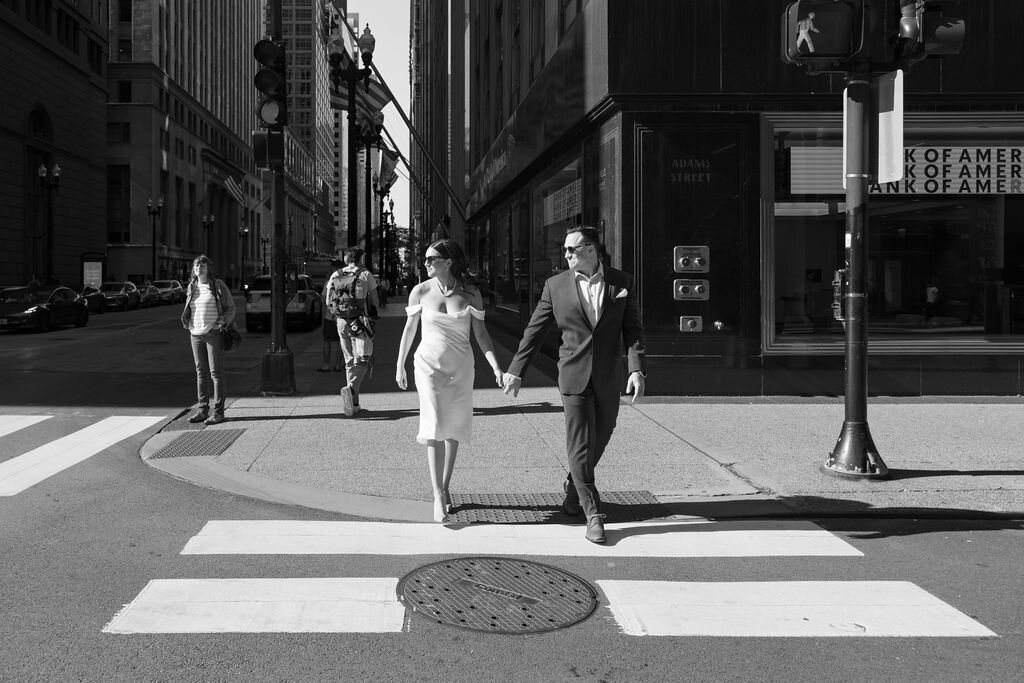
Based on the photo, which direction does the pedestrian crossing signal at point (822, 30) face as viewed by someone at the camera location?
facing the viewer

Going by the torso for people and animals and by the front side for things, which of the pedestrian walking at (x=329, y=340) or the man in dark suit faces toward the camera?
the man in dark suit

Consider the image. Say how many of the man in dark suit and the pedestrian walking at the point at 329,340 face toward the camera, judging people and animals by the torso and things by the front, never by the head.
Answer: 1

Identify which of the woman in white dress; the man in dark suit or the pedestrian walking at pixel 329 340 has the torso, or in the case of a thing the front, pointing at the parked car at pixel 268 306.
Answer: the pedestrian walking

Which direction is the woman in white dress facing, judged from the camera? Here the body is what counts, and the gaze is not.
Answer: toward the camera

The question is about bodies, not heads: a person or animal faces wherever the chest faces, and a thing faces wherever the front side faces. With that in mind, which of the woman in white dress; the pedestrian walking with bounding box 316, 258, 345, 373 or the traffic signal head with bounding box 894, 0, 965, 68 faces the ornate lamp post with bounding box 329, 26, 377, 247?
the pedestrian walking

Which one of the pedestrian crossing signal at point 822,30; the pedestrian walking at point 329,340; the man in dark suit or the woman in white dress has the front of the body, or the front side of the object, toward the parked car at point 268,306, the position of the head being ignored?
the pedestrian walking

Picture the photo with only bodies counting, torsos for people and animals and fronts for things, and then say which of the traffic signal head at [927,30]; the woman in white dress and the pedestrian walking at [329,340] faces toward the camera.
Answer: the woman in white dress

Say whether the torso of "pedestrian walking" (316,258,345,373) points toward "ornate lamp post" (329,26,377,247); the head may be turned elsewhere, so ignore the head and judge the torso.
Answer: yes
